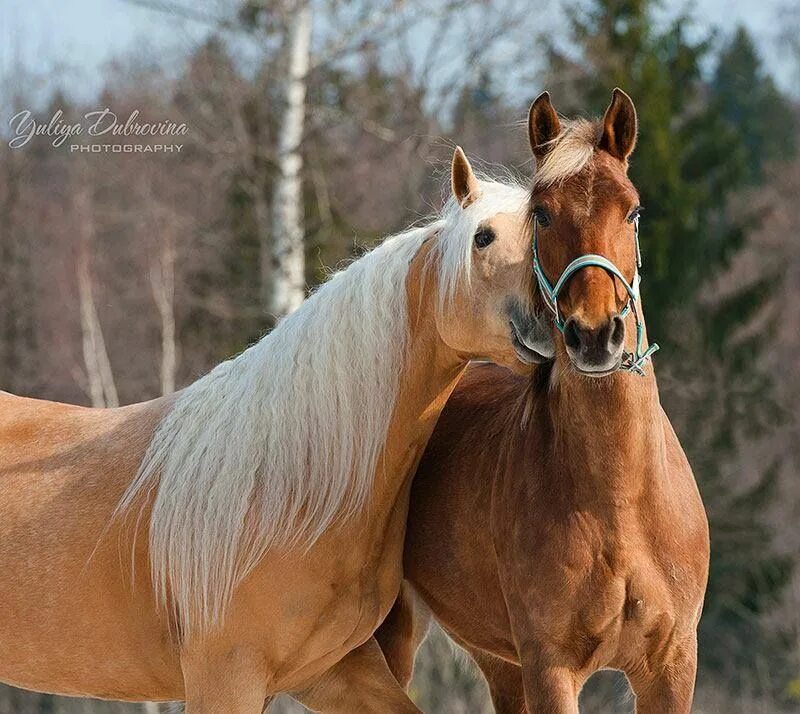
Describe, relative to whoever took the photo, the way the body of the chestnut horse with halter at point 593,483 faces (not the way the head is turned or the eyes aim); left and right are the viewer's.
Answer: facing the viewer and to the right of the viewer

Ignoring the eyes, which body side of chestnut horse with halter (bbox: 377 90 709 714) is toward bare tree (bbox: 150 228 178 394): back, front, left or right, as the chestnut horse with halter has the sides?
back

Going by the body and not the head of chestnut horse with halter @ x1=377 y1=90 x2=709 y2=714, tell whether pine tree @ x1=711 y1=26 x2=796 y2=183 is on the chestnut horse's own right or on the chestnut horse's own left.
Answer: on the chestnut horse's own left

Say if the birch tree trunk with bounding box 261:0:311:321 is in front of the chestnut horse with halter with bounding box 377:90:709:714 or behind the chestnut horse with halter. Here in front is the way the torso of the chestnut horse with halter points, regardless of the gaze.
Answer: behind

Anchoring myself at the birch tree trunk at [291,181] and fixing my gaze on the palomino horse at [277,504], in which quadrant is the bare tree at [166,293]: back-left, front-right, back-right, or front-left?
back-right

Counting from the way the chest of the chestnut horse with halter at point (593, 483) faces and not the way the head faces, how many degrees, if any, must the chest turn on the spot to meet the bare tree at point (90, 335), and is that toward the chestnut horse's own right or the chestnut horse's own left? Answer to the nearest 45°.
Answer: approximately 180°
